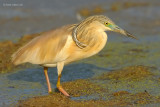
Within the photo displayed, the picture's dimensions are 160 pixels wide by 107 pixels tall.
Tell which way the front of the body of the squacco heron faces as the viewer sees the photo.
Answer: to the viewer's right
